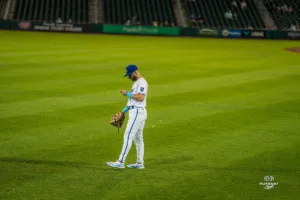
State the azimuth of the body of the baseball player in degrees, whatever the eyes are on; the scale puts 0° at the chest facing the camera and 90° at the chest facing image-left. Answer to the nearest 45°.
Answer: approximately 90°

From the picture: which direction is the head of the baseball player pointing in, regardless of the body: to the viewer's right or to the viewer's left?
to the viewer's left
